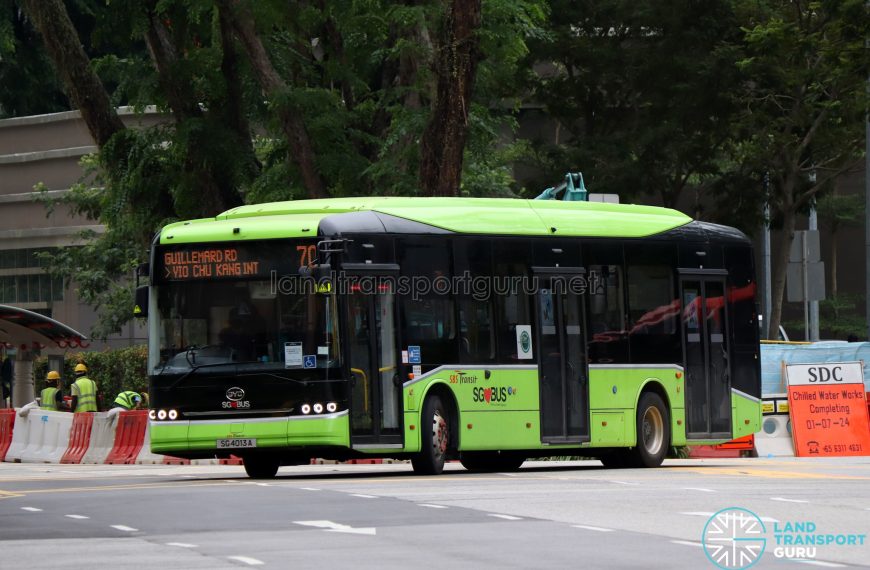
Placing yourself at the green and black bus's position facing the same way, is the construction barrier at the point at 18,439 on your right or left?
on your right

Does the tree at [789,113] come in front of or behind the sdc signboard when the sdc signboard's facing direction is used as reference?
behind

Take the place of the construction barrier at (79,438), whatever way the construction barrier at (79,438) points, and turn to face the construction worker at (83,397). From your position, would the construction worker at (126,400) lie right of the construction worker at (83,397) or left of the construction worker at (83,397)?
right

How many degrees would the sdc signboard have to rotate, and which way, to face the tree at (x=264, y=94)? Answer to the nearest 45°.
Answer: approximately 90° to its right

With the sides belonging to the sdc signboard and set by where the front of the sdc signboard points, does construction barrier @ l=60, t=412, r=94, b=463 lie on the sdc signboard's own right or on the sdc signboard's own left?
on the sdc signboard's own right

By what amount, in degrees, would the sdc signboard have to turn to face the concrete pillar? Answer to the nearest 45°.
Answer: approximately 90° to its right

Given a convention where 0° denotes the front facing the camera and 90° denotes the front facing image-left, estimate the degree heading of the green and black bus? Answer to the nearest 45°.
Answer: approximately 45°

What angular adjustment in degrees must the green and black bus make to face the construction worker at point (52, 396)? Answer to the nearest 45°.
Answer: approximately 90° to its right
